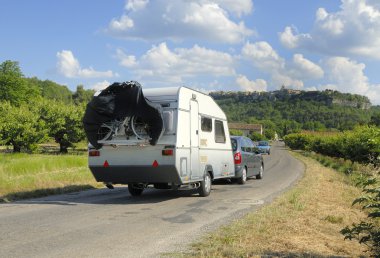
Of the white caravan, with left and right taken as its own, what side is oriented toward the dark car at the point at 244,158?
front

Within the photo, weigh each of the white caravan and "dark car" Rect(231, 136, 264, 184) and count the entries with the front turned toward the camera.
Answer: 0

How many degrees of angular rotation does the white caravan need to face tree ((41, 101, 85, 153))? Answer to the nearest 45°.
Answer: approximately 45° to its left

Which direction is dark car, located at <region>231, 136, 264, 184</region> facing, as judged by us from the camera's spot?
facing away from the viewer and to the right of the viewer

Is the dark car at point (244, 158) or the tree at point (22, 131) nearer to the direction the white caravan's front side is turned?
the dark car

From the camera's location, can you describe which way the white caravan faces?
facing away from the viewer and to the right of the viewer

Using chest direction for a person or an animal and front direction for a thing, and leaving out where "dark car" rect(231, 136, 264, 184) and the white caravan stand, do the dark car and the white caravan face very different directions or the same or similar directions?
same or similar directions

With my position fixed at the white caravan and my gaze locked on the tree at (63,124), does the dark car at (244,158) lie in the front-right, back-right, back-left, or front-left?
front-right

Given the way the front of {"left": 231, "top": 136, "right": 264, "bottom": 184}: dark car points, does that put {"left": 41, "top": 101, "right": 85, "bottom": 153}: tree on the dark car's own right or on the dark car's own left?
on the dark car's own left

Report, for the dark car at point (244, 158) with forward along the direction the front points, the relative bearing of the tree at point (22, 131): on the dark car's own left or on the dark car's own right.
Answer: on the dark car's own left

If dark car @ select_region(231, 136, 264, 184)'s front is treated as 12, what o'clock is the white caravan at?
The white caravan is roughly at 5 o'clock from the dark car.
